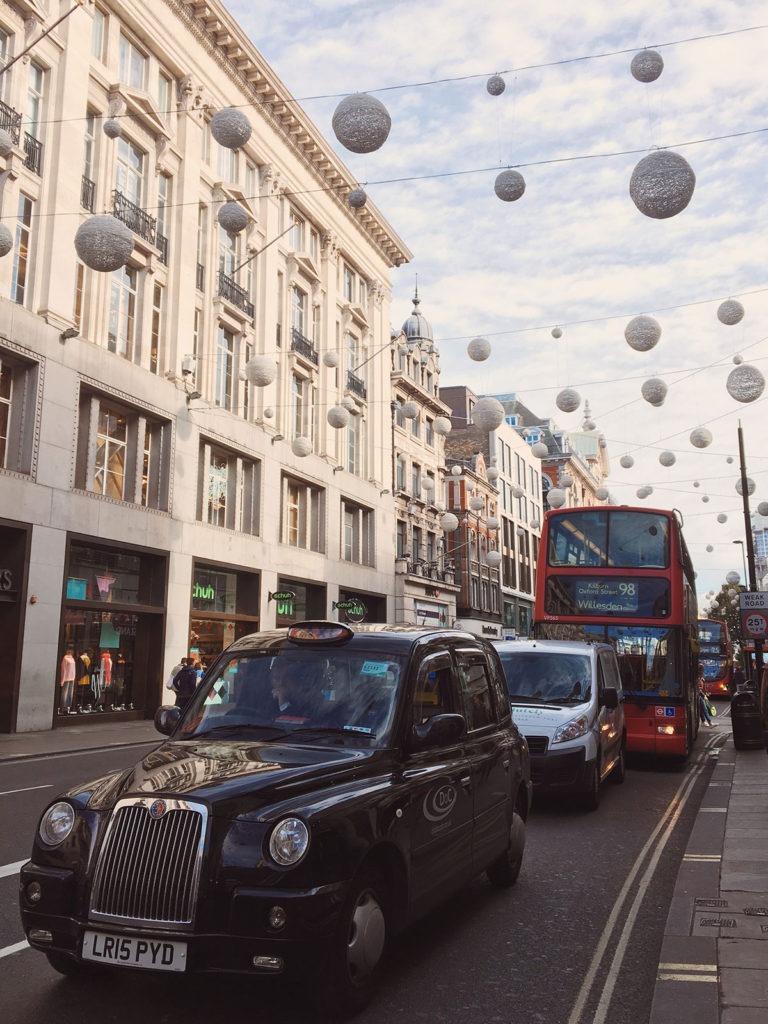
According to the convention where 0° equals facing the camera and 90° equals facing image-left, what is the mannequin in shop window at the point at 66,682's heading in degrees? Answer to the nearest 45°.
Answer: approximately 315°

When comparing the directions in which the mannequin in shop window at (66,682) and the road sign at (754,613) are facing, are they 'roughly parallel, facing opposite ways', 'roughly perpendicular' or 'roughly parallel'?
roughly perpendicular

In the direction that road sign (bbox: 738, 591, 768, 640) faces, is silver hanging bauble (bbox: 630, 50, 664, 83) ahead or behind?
ahead

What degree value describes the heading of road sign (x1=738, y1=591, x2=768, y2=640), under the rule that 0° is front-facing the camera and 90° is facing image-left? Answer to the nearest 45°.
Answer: approximately 0°

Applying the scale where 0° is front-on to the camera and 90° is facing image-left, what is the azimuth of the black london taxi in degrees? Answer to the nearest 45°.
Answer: approximately 45°

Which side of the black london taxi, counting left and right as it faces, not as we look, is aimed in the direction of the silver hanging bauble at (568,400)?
back

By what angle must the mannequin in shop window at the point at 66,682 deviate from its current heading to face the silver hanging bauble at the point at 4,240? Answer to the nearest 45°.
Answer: approximately 45° to its right

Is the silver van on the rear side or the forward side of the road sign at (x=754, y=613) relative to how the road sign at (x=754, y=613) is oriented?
on the forward side

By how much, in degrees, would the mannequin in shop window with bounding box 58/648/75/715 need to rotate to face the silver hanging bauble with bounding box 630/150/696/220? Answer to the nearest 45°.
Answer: approximately 45° to its right

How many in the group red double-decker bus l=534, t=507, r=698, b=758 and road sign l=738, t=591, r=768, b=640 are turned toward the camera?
2
